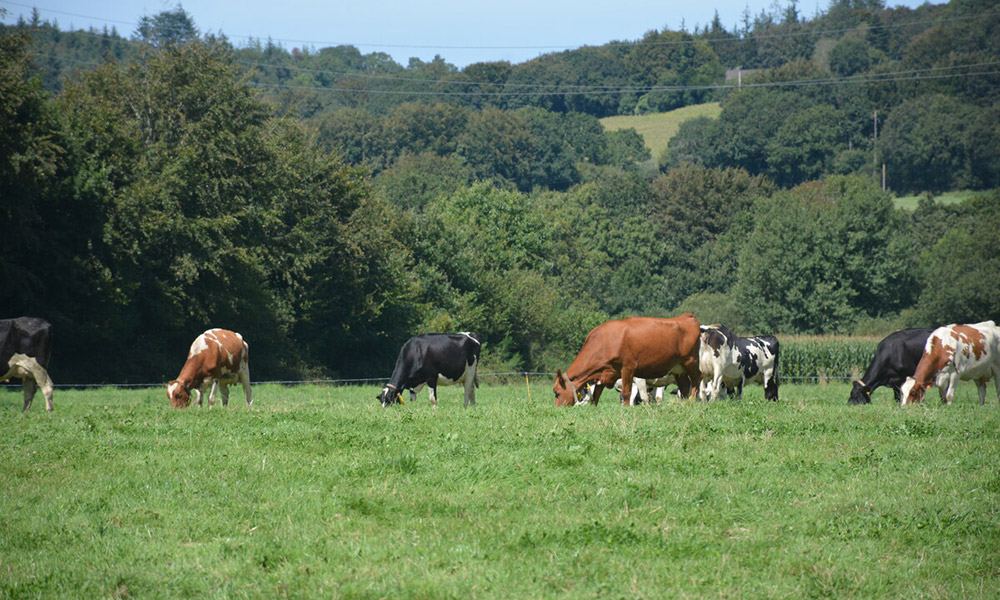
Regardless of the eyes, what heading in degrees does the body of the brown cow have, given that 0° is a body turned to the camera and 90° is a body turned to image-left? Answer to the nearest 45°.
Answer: approximately 90°

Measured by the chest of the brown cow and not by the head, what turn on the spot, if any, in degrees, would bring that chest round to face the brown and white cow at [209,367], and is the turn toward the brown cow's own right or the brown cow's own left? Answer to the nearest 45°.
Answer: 0° — it already faces it

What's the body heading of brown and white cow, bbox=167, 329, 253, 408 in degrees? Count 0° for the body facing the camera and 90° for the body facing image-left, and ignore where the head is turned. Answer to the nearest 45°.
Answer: approximately 45°

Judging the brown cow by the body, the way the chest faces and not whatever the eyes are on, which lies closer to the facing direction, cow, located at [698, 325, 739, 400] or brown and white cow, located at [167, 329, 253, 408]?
the brown and white cow

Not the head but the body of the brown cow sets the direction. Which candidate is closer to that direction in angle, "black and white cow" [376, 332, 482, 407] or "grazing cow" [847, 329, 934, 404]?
the black and white cow
